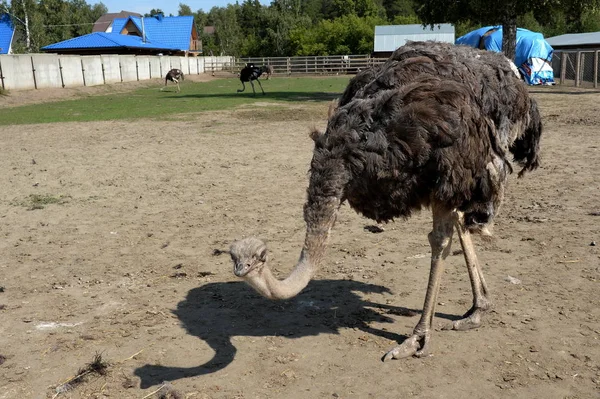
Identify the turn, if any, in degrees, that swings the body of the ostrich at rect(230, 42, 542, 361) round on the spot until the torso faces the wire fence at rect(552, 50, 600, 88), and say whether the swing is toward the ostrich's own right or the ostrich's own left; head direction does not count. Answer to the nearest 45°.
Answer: approximately 135° to the ostrich's own right

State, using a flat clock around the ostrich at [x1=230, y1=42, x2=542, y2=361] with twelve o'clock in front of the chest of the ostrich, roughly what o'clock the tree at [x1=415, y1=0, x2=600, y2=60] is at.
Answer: The tree is roughly at 5 o'clock from the ostrich.

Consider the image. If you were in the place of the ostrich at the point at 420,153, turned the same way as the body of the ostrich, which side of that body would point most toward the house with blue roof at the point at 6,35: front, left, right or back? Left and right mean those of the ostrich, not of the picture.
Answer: right

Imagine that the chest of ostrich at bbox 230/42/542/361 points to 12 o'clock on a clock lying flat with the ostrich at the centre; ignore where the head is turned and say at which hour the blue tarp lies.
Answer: The blue tarp is roughly at 5 o'clock from the ostrich.

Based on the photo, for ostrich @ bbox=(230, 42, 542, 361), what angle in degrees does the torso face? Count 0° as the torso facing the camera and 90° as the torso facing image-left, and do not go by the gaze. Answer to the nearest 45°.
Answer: approximately 45°

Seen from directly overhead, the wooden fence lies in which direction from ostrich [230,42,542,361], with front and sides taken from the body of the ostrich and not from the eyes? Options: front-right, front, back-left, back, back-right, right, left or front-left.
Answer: back-right
